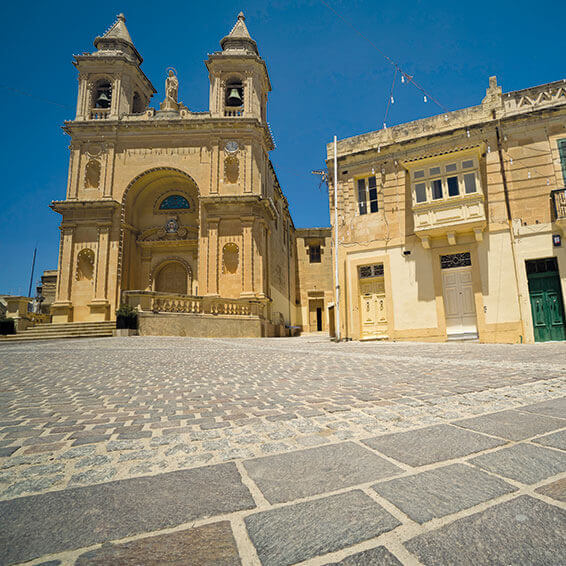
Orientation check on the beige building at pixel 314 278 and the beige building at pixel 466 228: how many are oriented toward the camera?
2

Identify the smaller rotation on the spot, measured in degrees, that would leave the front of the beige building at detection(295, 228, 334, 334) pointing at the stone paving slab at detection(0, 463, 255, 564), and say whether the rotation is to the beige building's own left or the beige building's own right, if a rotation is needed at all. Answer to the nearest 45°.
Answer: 0° — it already faces it

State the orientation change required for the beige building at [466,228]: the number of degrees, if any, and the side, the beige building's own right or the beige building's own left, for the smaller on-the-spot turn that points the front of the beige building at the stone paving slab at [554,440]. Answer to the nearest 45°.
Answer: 0° — it already faces it

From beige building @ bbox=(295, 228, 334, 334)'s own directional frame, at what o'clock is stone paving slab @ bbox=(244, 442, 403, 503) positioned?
The stone paving slab is roughly at 12 o'clock from the beige building.

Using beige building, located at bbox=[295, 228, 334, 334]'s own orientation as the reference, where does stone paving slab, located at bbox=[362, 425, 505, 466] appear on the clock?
The stone paving slab is roughly at 12 o'clock from the beige building.

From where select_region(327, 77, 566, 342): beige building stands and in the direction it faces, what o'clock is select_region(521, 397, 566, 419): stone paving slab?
The stone paving slab is roughly at 12 o'clock from the beige building.

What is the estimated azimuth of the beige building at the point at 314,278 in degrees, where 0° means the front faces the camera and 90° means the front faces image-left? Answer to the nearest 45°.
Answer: approximately 0°

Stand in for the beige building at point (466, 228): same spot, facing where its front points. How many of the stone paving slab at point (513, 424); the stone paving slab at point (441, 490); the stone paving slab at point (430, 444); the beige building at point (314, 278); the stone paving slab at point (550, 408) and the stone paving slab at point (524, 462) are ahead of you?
5

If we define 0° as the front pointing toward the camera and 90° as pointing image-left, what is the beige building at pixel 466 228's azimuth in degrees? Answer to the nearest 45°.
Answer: approximately 0°

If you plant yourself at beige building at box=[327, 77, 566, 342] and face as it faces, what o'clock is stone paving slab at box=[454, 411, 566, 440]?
The stone paving slab is roughly at 12 o'clock from the beige building.

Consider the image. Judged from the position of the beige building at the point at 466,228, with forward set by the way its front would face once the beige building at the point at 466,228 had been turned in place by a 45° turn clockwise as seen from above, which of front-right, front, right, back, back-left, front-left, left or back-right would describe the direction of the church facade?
front-right
